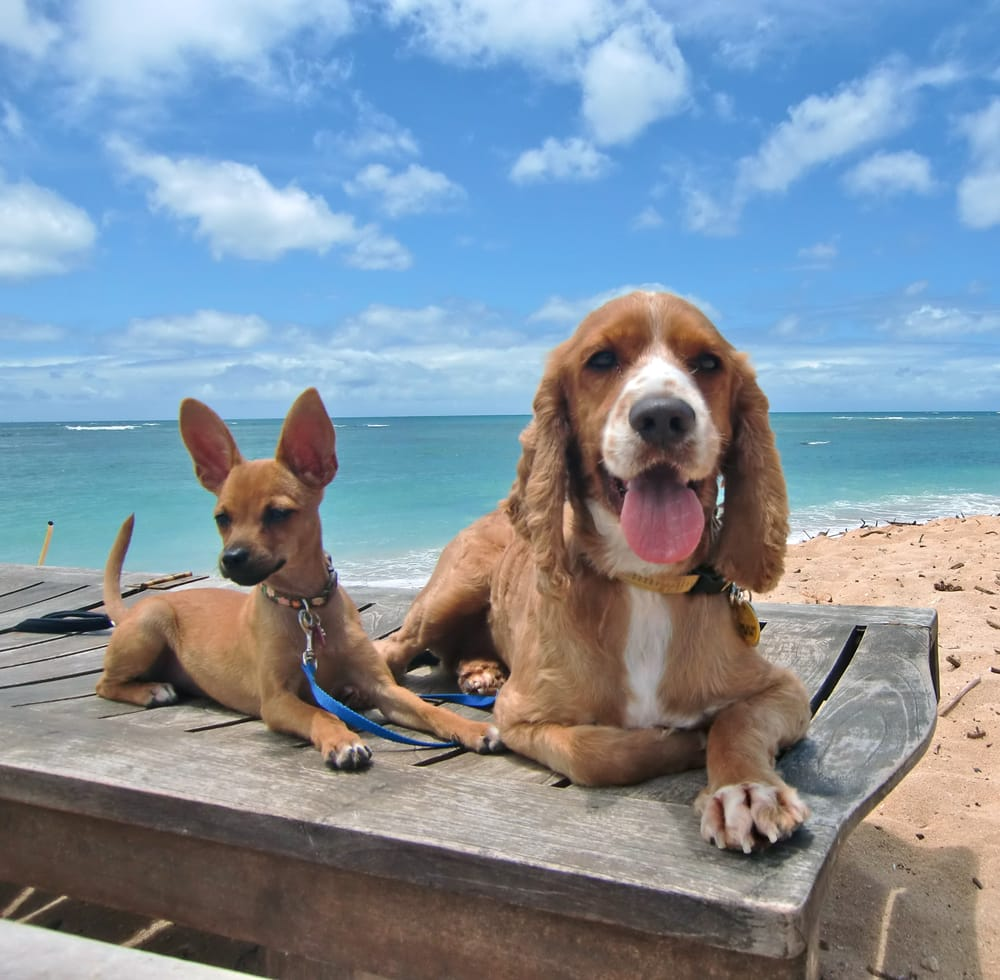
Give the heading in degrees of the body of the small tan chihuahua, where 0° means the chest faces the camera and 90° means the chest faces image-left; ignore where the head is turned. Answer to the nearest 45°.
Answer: approximately 315°

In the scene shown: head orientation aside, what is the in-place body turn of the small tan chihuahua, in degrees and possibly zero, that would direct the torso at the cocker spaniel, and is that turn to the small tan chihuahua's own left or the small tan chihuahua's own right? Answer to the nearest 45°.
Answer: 0° — it already faces it

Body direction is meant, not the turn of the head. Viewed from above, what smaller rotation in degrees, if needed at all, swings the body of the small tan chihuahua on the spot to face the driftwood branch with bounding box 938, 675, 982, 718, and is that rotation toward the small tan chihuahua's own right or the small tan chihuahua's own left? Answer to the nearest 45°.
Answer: approximately 45° to the small tan chihuahua's own left

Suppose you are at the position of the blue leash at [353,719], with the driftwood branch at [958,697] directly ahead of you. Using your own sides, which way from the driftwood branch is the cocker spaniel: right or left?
right
